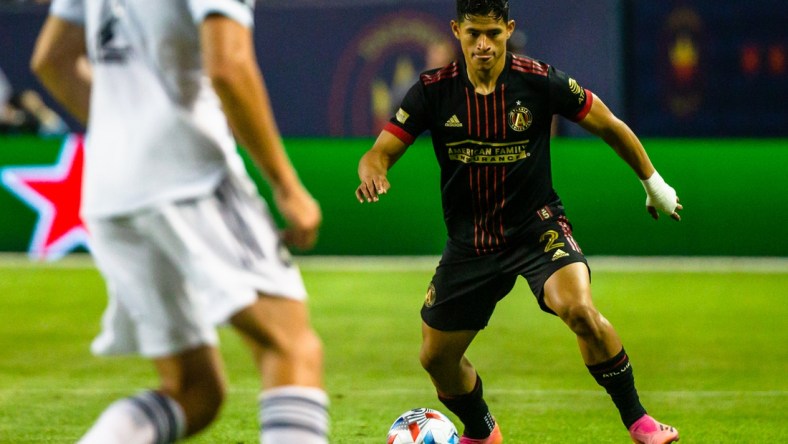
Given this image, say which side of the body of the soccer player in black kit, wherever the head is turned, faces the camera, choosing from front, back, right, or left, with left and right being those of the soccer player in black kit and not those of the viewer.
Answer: front

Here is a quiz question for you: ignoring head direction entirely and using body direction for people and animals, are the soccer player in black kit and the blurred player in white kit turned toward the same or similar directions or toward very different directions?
very different directions

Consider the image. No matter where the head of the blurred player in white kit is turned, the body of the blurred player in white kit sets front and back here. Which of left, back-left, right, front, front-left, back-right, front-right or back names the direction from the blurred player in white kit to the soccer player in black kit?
front

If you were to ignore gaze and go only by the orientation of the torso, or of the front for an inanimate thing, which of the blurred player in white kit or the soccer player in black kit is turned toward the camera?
the soccer player in black kit

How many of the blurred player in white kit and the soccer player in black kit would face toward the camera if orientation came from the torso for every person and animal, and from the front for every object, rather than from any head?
1

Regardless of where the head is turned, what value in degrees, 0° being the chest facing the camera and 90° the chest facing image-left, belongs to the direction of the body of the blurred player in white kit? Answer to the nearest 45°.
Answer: approximately 225°
